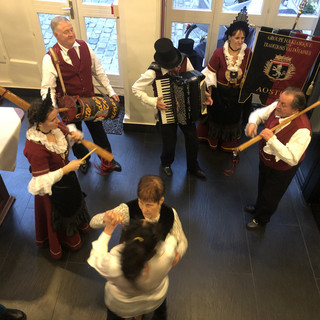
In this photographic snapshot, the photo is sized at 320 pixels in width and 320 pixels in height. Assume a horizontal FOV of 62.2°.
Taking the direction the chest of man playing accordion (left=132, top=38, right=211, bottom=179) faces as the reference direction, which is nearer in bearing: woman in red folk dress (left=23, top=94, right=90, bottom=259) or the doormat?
the woman in red folk dress

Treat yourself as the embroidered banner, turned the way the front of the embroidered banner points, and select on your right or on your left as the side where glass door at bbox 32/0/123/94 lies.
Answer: on your right

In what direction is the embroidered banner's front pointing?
toward the camera

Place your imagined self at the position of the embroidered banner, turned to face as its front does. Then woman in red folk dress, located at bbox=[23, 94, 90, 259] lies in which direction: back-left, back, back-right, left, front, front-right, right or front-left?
front-right

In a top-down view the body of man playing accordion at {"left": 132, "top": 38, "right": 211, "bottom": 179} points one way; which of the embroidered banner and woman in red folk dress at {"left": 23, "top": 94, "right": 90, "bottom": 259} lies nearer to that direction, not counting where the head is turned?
the woman in red folk dress

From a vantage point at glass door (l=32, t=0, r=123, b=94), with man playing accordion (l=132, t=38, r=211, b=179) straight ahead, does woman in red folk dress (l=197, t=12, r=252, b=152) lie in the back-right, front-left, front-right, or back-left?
front-left

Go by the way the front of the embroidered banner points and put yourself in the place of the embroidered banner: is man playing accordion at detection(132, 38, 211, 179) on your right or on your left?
on your right

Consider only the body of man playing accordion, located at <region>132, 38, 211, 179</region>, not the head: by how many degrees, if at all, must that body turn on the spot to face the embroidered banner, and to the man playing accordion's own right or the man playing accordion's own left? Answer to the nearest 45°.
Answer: approximately 90° to the man playing accordion's own left

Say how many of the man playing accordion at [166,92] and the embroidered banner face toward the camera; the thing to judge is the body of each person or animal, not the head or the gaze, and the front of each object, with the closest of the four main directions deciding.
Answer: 2

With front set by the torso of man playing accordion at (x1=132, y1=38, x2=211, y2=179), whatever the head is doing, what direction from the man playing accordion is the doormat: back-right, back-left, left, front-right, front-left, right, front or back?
back-right

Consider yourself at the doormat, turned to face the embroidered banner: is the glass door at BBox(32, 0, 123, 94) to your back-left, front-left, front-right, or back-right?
back-left

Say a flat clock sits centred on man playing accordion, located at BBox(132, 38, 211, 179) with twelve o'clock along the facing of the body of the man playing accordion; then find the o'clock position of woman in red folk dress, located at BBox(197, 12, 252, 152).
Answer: The woman in red folk dress is roughly at 8 o'clock from the man playing accordion.

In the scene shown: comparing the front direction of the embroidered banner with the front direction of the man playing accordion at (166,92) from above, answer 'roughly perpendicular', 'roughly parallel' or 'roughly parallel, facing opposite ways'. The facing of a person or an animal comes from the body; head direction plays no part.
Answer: roughly parallel

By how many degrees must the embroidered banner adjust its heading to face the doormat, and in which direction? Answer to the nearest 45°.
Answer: approximately 90° to its right

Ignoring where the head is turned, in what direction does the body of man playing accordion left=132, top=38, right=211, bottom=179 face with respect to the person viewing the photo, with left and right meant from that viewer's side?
facing the viewer
